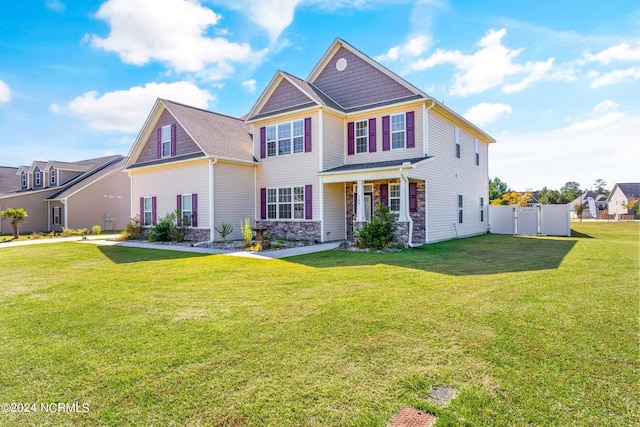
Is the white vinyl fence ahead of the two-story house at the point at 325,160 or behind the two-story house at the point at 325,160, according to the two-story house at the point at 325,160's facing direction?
behind

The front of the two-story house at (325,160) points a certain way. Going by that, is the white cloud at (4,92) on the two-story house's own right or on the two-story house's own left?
on the two-story house's own right

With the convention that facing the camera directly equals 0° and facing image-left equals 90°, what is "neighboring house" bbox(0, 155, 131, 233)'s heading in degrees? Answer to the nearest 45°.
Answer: approximately 45°

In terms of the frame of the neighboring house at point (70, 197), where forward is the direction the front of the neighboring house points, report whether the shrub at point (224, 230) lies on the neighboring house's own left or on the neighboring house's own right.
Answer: on the neighboring house's own left
